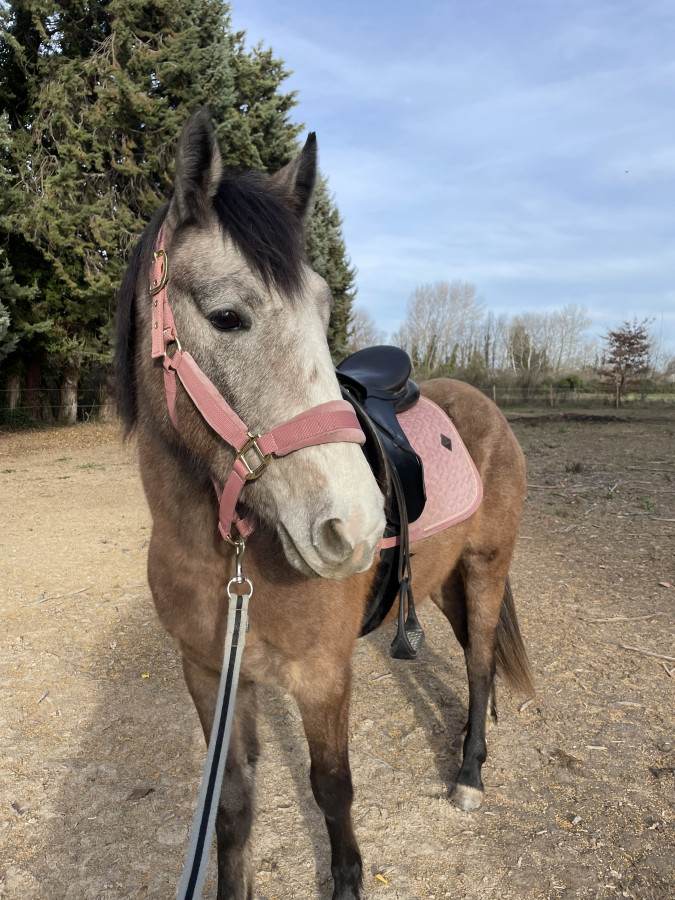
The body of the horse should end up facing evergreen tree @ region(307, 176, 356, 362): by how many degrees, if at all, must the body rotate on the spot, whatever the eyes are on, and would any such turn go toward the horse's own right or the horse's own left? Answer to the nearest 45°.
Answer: approximately 135° to the horse's own right

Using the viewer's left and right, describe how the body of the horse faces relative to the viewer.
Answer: facing the viewer and to the left of the viewer

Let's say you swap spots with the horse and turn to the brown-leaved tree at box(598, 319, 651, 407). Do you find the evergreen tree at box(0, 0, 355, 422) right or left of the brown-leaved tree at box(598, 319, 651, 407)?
left

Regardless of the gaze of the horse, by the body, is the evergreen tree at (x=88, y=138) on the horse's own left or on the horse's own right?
on the horse's own right

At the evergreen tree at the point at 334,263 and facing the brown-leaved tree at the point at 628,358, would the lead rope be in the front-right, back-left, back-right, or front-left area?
back-right
